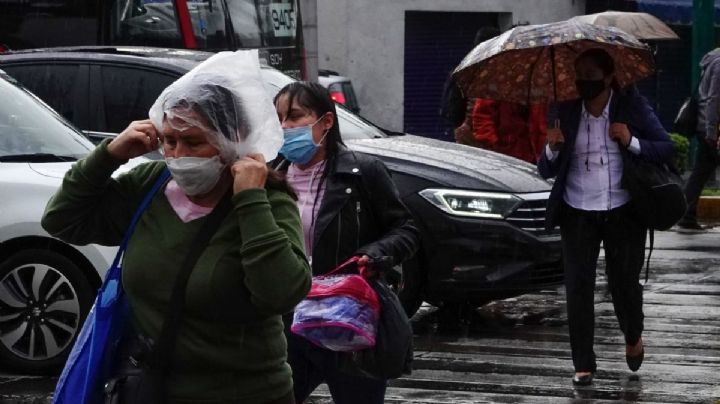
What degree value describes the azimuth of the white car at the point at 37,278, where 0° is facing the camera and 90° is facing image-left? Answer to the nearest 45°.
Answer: approximately 315°

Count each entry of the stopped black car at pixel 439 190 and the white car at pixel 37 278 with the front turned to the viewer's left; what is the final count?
0

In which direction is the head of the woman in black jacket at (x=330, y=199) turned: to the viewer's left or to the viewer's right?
to the viewer's left

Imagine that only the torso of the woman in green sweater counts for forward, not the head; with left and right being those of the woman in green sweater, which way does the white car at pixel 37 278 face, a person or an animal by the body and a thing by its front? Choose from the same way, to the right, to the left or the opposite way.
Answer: to the left

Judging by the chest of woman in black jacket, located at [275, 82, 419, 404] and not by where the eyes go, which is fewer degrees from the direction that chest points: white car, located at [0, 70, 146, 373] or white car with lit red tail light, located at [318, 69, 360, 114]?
the white car, located at [0, 70, 146, 373]

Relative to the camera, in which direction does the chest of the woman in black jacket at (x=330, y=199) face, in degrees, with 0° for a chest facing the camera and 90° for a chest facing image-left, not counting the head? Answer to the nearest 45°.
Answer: approximately 45°

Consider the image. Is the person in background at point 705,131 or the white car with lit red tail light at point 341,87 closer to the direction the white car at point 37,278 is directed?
the person in background

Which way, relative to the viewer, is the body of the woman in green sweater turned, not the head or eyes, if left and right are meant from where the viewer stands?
facing the viewer and to the left of the viewer

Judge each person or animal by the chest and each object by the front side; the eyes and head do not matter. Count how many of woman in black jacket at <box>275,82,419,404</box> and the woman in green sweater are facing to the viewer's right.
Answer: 0
